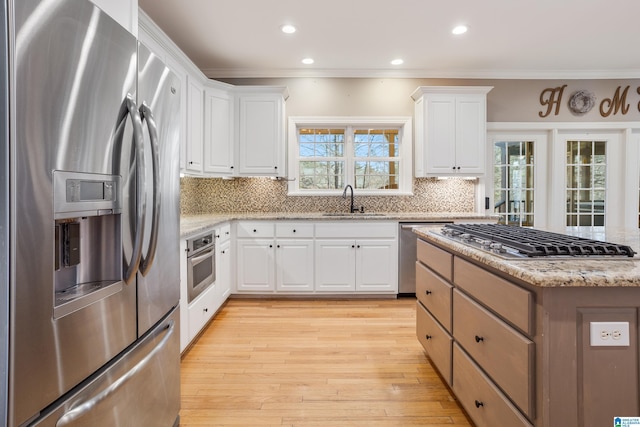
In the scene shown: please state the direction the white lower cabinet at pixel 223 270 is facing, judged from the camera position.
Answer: facing to the right of the viewer

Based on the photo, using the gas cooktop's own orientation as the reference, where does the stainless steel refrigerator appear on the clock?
The stainless steel refrigerator is roughly at 12 o'clock from the gas cooktop.

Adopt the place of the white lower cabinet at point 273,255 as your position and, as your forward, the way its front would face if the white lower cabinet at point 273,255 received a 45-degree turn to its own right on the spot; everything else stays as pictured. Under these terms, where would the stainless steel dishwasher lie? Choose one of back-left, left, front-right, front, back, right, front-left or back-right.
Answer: back-left

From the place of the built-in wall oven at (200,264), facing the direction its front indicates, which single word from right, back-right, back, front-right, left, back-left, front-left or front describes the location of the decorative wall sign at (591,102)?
front-left

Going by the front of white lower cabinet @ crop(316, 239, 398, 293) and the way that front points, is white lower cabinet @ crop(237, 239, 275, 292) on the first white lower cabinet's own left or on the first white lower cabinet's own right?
on the first white lower cabinet's own right

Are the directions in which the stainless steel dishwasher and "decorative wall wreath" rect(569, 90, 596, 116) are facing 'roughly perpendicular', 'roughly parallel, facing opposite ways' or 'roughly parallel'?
roughly parallel

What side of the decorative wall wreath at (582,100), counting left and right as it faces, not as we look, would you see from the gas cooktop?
front

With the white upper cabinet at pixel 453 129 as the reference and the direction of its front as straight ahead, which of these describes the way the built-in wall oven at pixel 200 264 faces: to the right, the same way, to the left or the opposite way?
to the left

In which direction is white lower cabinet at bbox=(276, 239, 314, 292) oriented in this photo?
toward the camera

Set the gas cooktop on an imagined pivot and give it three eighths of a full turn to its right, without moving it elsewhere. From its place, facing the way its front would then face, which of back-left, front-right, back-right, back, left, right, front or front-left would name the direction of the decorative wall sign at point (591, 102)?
front

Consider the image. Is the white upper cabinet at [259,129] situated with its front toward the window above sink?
no

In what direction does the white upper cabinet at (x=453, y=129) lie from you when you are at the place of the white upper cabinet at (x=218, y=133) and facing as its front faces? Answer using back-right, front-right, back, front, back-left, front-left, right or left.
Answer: front-left

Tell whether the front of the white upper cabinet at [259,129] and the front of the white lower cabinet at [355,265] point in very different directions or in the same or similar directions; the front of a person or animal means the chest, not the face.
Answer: same or similar directions

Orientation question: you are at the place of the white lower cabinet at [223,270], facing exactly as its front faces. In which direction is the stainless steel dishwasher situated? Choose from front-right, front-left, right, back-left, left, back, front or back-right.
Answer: front

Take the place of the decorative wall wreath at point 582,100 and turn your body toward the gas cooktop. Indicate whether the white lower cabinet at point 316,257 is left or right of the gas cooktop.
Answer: right

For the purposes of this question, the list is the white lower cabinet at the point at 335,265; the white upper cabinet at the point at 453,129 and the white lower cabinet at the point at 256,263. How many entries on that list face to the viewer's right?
0
